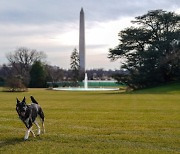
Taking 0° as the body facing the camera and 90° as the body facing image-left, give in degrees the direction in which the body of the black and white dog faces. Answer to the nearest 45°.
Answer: approximately 45°
